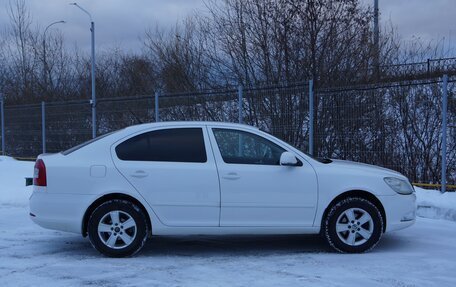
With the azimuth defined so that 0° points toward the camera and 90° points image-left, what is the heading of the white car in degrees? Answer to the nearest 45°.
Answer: approximately 270°

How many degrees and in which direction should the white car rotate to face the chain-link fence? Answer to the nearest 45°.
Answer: approximately 45° to its left
